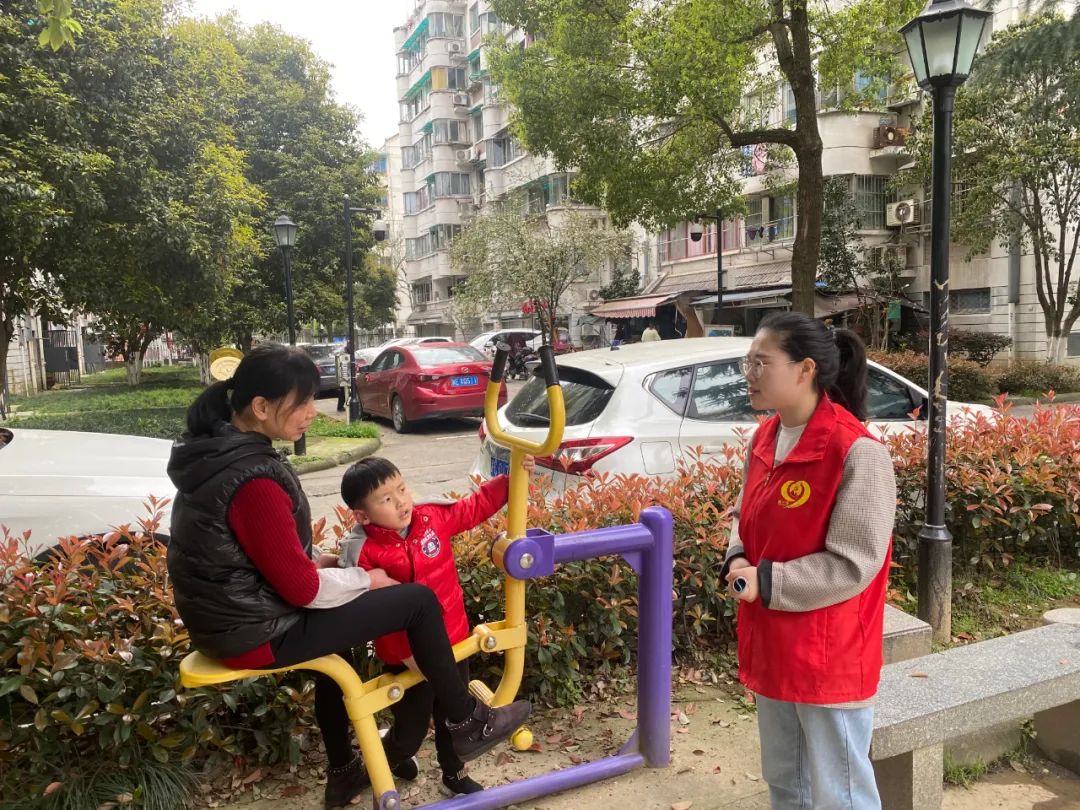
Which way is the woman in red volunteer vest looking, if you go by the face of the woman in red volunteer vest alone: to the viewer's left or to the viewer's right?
to the viewer's left

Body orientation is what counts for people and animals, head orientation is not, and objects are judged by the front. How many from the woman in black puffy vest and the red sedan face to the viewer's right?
1

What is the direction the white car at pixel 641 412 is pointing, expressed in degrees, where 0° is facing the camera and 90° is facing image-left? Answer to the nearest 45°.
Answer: approximately 225°

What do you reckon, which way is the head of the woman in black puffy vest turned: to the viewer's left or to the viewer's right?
to the viewer's right

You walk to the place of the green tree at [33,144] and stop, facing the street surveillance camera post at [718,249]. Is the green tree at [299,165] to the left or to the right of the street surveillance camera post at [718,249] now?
left

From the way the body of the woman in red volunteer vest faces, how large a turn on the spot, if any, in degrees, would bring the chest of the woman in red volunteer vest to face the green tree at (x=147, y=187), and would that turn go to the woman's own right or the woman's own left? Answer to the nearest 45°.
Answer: approximately 90° to the woman's own right

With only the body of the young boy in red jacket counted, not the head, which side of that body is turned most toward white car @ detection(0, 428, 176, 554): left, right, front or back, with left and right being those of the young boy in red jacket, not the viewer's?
back

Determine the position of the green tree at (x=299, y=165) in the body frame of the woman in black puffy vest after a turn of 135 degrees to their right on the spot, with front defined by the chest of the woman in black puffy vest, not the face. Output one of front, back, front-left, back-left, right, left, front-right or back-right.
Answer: back-right

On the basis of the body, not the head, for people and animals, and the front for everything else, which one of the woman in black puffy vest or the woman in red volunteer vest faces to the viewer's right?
the woman in black puffy vest

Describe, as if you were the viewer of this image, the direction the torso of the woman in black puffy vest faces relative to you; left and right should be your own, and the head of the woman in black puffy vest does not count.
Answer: facing to the right of the viewer
